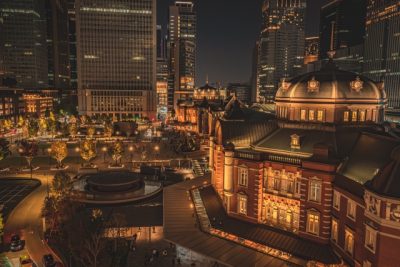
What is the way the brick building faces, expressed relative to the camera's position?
facing the viewer and to the left of the viewer

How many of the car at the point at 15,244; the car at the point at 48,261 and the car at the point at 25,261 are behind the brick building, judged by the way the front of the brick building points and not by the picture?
0

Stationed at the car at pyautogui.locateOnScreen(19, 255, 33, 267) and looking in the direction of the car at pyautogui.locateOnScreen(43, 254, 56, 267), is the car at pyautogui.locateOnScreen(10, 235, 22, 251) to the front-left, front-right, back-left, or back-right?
back-left

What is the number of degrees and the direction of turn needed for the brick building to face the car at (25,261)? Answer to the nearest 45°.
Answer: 0° — it already faces it

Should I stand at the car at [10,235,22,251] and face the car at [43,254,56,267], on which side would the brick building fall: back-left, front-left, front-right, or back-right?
front-left

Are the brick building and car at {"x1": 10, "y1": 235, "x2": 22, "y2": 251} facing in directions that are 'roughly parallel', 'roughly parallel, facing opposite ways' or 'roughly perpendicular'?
roughly perpendicular

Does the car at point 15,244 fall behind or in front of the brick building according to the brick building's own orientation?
in front
